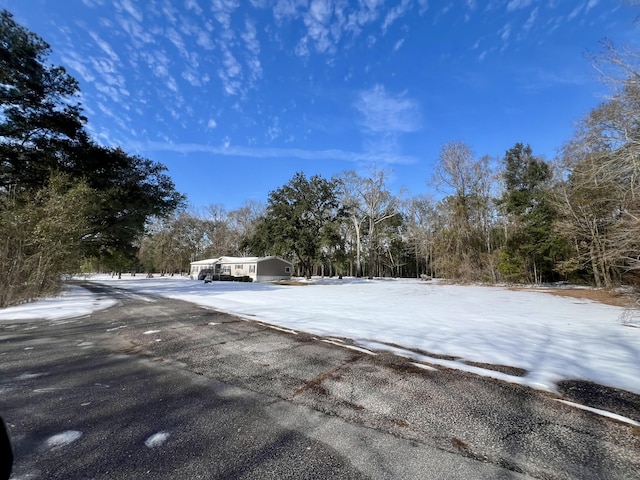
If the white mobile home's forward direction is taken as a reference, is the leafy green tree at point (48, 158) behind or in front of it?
in front

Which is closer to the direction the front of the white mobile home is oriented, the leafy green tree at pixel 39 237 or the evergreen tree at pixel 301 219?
the leafy green tree

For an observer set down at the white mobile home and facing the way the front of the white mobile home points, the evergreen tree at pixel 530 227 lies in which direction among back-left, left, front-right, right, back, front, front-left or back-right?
left

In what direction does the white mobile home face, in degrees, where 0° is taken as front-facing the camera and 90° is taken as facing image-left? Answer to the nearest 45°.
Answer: approximately 45°

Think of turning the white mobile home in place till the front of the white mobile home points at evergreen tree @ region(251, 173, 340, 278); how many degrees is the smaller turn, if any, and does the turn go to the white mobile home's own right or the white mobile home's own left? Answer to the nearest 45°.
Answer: approximately 180°

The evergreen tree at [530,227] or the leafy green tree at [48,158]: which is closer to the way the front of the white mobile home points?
the leafy green tree

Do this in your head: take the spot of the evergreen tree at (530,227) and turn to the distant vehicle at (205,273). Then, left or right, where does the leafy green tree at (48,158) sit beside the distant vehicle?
left

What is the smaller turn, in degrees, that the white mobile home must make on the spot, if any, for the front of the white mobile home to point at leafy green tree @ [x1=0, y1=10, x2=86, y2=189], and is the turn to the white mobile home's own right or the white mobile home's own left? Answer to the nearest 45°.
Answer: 0° — it already faces it

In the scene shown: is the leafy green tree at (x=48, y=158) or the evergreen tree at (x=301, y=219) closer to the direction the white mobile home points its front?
the leafy green tree

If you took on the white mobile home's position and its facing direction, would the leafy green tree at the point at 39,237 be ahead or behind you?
ahead
